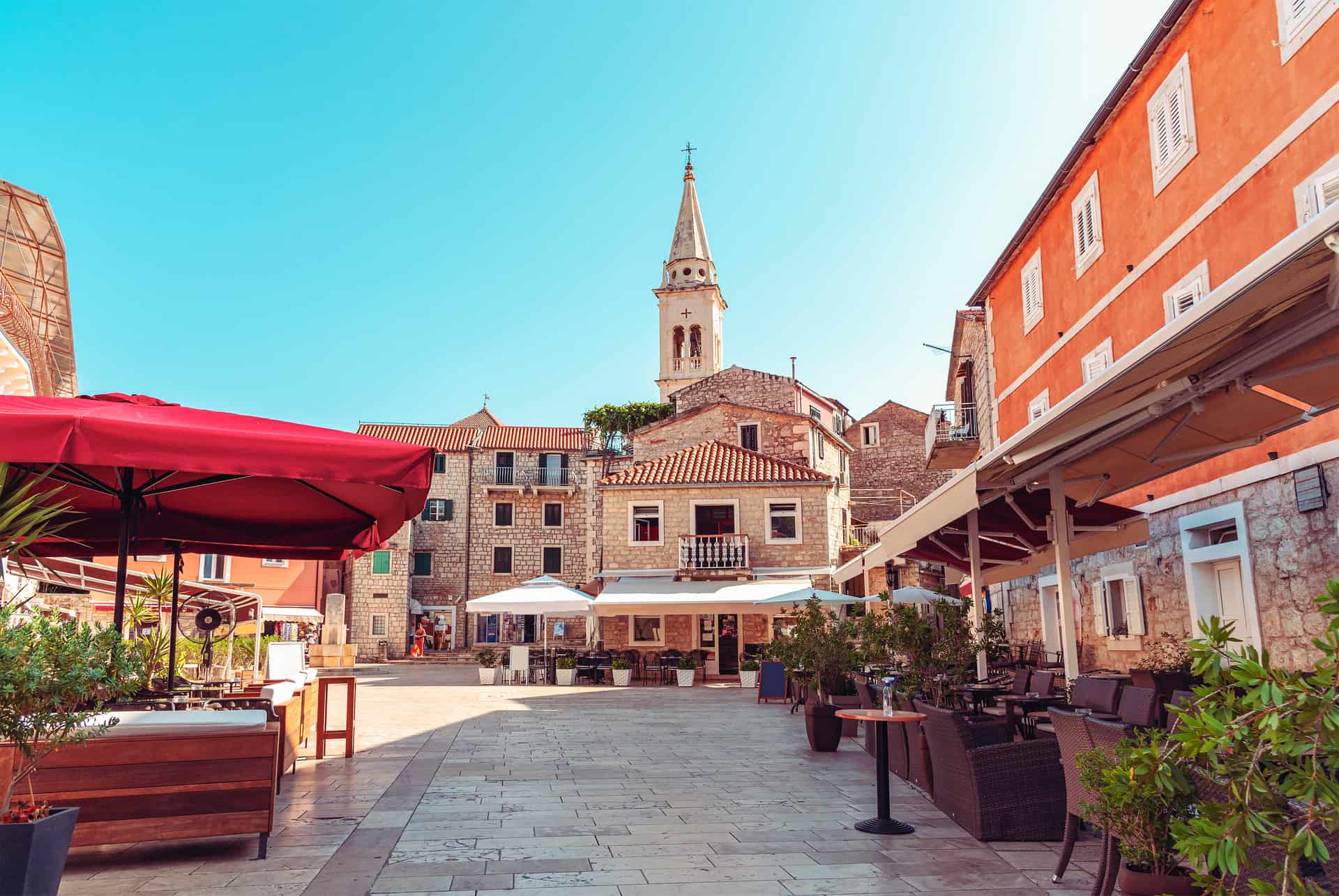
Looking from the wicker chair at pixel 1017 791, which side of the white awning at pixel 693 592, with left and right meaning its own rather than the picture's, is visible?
front

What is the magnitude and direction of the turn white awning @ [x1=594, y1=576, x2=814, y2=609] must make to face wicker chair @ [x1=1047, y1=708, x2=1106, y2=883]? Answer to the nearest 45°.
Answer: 0° — it already faces it

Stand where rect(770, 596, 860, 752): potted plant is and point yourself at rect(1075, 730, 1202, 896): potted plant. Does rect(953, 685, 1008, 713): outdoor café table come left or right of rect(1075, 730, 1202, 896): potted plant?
left

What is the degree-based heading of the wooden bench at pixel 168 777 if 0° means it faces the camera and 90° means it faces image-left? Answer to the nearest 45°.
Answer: approximately 180°

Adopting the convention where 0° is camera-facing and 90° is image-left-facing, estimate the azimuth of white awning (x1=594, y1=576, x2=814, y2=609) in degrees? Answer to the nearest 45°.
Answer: approximately 0°

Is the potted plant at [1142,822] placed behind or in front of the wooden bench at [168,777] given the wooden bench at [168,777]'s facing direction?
behind

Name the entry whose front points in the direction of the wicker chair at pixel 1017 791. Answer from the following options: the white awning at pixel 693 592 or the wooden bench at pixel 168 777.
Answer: the white awning
